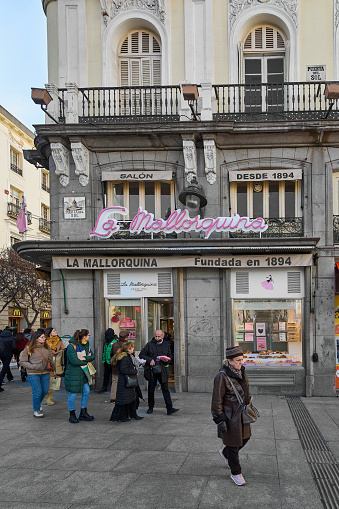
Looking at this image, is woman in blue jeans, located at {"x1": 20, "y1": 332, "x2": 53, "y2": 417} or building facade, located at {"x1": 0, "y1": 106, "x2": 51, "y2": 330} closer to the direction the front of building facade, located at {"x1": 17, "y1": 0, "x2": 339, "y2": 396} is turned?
the woman in blue jeans

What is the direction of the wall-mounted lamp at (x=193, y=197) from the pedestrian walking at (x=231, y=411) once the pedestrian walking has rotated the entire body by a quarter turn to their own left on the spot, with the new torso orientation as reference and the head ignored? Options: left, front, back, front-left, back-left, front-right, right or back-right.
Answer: front-left

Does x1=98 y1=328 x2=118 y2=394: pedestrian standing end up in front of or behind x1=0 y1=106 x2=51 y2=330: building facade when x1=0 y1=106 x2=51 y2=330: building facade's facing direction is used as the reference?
in front

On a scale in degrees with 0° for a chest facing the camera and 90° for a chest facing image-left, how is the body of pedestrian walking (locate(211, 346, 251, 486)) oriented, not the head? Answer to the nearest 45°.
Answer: approximately 315°

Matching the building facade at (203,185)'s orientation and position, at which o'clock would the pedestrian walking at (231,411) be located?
The pedestrian walking is roughly at 12 o'clock from the building facade.

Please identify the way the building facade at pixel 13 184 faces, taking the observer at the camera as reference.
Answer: facing the viewer and to the right of the viewer

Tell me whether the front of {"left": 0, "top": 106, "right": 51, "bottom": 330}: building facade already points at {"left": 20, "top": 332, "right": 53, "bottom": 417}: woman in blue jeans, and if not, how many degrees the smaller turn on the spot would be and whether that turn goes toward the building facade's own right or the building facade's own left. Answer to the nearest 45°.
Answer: approximately 45° to the building facade's own right

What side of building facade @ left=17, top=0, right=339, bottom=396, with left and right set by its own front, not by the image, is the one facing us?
front

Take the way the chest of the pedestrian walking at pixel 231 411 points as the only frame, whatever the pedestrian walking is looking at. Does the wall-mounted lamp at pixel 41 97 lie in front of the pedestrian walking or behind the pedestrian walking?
behind

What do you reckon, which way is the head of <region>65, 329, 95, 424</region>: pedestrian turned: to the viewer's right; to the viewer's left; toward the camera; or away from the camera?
to the viewer's right

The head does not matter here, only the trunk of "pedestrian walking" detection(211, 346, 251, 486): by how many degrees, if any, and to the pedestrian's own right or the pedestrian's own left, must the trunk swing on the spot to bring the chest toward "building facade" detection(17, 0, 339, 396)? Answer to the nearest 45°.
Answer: approximately 135° to the pedestrian's own left

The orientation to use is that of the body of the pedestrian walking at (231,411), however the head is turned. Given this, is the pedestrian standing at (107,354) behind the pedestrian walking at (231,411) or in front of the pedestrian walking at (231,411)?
behind

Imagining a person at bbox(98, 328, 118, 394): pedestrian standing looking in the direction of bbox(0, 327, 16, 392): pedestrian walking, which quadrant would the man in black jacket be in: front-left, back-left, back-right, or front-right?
back-left
